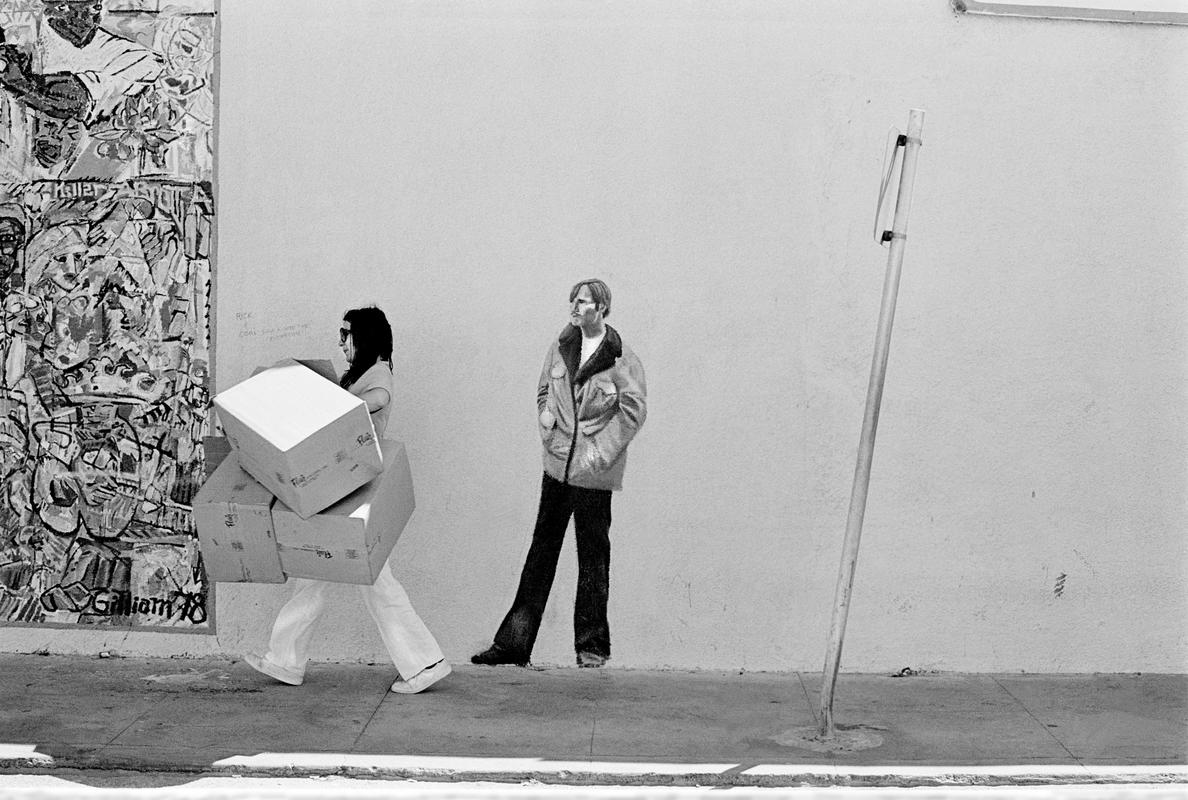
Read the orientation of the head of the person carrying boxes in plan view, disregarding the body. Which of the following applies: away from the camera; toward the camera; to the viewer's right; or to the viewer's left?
to the viewer's left

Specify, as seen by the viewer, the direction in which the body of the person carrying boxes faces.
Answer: to the viewer's left

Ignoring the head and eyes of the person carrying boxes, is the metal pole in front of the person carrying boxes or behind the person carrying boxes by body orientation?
behind
